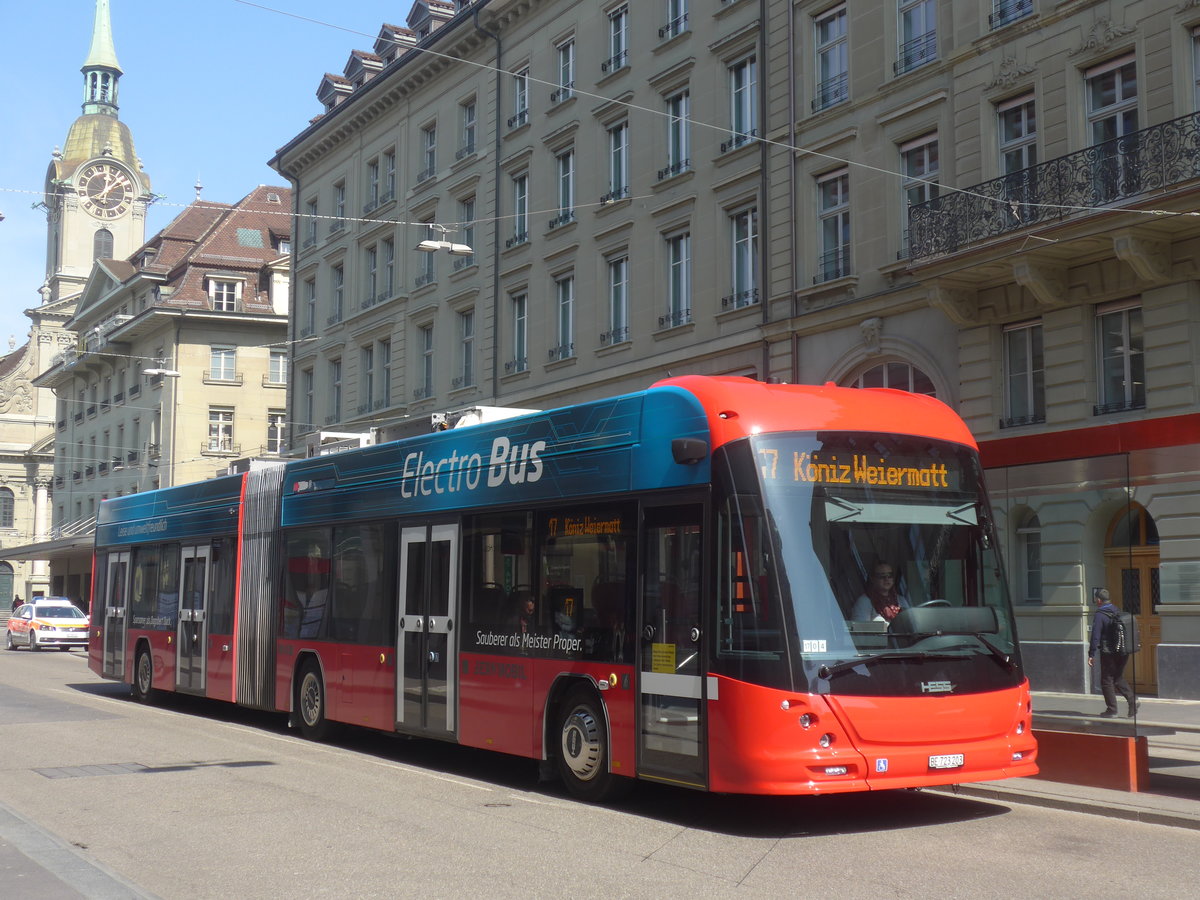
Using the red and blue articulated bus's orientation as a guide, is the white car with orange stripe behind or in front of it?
behind

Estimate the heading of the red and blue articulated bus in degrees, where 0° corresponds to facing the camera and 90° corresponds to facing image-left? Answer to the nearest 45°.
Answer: approximately 315°

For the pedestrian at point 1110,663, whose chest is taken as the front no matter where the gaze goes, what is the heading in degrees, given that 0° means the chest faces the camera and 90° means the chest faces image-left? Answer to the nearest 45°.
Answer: approximately 90°
